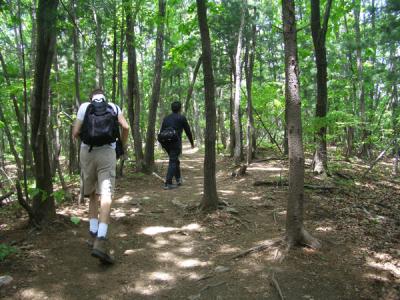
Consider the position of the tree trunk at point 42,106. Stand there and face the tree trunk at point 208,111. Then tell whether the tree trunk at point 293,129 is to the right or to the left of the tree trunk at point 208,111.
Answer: right

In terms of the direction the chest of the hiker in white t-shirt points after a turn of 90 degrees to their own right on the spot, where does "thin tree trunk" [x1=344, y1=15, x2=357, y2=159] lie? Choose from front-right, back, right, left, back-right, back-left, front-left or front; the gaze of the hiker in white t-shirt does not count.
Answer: front-left

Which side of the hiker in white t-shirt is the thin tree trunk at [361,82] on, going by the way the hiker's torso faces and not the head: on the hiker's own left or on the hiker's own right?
on the hiker's own right

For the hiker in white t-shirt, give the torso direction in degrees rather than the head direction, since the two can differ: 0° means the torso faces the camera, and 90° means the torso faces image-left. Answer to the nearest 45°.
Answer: approximately 180°

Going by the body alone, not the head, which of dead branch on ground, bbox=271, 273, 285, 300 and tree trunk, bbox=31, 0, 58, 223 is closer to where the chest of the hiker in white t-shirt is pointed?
the tree trunk

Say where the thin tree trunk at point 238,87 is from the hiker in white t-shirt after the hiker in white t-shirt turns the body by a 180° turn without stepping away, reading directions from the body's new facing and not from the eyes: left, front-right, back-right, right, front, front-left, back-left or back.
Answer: back-left

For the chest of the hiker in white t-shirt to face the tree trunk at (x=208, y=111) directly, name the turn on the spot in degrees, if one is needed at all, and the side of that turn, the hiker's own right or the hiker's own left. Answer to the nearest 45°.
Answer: approximately 45° to the hiker's own right

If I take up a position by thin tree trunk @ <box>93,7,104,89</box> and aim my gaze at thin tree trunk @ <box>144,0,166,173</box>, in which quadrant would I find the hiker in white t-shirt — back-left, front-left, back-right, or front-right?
front-right

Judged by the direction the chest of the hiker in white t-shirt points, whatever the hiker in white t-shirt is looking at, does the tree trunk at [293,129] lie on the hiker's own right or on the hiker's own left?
on the hiker's own right

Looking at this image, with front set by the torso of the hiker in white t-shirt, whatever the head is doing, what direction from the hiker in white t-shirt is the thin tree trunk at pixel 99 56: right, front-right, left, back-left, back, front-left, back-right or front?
front

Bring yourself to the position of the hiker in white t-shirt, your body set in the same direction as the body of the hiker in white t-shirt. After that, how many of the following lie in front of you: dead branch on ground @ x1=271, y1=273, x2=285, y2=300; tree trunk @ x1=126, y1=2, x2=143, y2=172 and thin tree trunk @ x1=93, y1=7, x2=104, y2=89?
2

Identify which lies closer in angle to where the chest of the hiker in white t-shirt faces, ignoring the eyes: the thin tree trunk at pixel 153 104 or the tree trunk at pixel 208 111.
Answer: the thin tree trunk

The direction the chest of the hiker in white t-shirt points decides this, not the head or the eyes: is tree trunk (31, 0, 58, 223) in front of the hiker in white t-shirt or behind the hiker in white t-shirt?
in front

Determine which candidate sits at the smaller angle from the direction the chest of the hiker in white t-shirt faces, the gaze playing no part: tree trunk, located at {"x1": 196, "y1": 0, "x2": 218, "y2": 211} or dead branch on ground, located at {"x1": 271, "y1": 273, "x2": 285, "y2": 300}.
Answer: the tree trunk

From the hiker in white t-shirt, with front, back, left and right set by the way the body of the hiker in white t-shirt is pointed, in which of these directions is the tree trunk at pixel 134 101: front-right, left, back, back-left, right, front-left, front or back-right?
front
